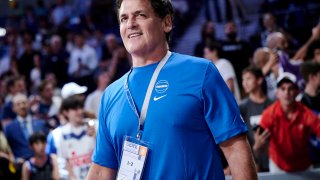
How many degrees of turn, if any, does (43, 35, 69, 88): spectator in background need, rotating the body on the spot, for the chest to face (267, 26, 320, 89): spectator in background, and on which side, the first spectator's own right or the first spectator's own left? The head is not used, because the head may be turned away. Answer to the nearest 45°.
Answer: approximately 45° to the first spectator's own left

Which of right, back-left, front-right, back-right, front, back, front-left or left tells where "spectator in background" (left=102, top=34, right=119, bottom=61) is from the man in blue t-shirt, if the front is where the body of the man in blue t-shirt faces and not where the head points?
back-right

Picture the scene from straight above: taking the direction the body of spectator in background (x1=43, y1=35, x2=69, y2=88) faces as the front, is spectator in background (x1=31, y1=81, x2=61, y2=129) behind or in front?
in front

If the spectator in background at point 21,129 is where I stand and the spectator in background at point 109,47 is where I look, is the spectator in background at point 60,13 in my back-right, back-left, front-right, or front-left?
front-left

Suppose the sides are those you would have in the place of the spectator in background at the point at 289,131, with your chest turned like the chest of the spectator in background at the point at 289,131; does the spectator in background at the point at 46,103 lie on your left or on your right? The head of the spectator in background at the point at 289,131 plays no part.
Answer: on your right

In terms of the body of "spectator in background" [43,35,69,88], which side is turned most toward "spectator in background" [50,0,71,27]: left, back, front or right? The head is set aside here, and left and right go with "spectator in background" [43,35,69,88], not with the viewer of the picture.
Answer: back

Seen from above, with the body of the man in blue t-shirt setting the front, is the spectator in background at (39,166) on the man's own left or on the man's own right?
on the man's own right

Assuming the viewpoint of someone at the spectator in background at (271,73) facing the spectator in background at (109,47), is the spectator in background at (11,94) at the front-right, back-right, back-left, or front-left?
front-left

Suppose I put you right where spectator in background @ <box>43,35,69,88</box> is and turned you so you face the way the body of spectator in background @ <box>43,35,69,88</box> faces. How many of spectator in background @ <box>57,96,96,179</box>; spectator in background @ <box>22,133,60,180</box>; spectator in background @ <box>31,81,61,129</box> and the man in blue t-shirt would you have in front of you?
4

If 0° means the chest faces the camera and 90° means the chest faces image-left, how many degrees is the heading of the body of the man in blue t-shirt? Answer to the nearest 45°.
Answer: approximately 45°

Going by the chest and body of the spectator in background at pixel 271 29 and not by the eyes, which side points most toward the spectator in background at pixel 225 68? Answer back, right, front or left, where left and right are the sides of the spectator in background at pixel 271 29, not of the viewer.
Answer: front

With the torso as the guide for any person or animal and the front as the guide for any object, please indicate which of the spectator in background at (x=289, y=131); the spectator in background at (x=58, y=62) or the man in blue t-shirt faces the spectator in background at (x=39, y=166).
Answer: the spectator in background at (x=58, y=62)

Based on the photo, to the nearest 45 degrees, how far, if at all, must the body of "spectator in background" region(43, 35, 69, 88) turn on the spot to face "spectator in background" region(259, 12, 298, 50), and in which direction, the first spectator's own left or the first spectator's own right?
approximately 45° to the first spectator's own left

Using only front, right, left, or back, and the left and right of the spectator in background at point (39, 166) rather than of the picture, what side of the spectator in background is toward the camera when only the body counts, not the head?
front

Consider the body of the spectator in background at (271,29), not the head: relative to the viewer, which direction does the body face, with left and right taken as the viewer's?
facing the viewer
